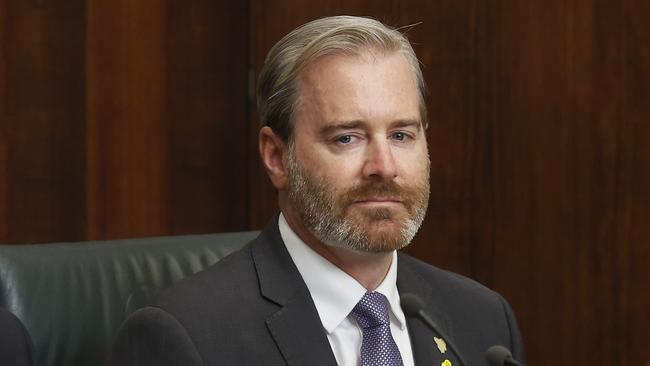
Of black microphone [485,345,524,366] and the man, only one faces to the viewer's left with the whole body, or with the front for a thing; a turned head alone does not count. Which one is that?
the black microphone

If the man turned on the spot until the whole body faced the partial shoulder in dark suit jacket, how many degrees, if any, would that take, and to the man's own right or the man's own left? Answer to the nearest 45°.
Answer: approximately 135° to the man's own right

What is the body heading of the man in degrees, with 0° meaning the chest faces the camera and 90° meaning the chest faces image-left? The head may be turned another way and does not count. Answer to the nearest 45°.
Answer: approximately 315°

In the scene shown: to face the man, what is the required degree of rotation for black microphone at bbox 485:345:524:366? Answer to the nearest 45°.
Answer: approximately 45° to its right

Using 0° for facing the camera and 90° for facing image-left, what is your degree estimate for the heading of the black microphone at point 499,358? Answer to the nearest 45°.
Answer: approximately 90°
